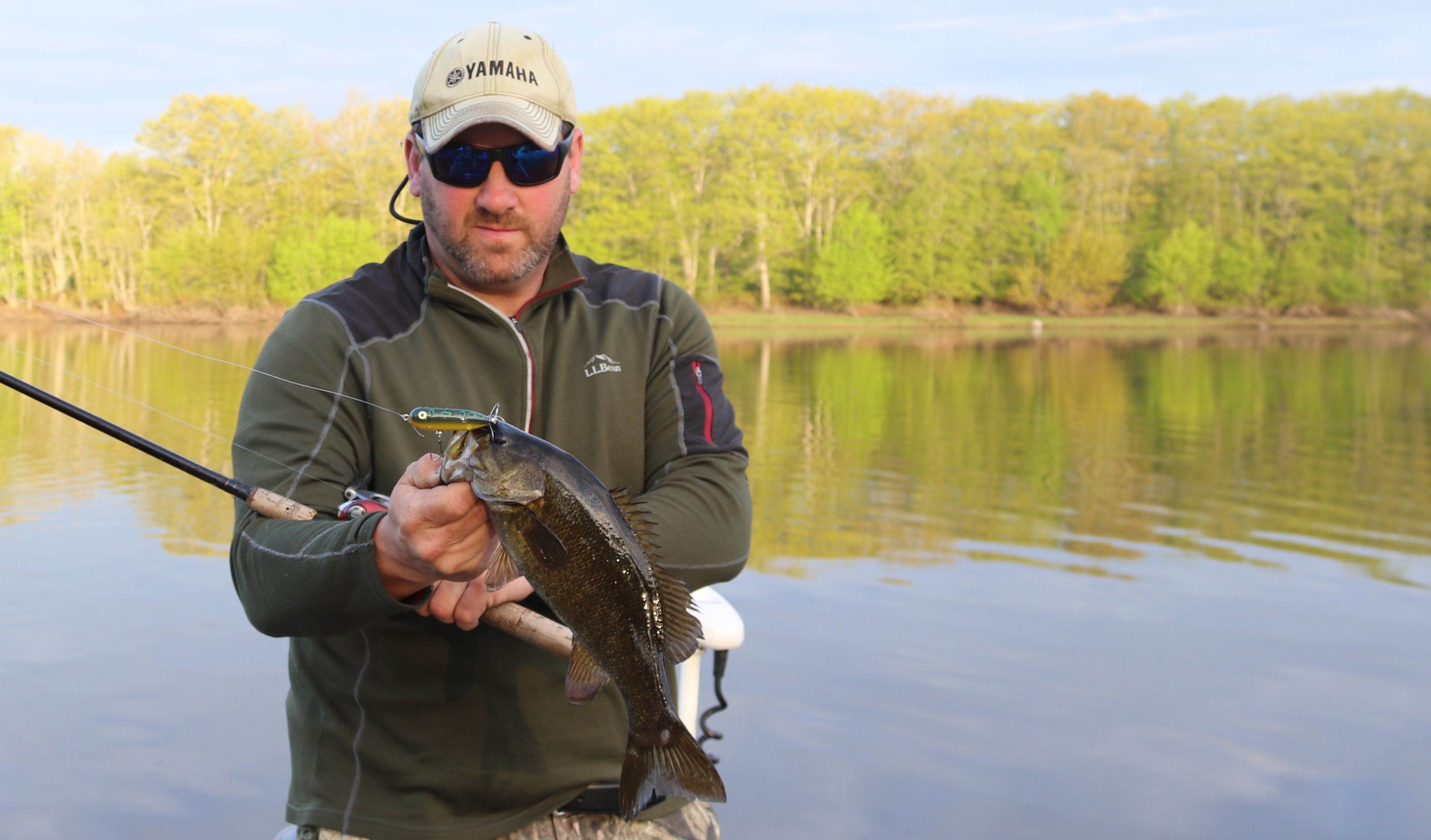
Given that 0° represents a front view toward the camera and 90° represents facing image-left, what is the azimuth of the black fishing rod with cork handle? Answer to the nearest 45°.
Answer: approximately 90°

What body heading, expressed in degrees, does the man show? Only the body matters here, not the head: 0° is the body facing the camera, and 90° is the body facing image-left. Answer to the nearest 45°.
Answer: approximately 0°
